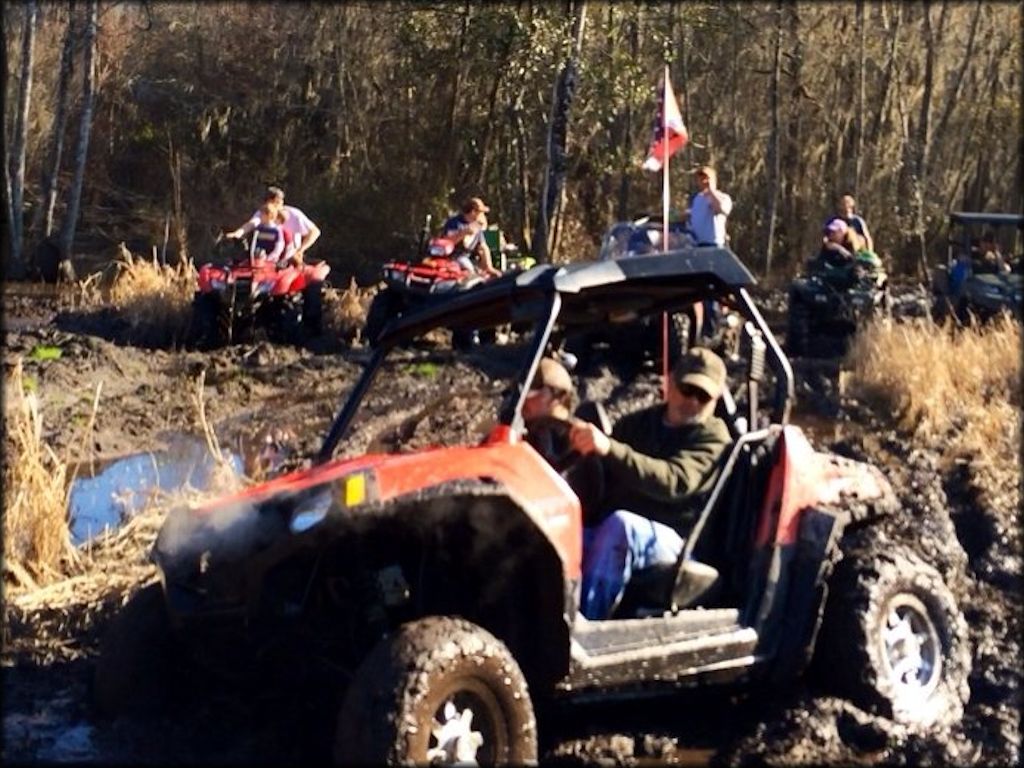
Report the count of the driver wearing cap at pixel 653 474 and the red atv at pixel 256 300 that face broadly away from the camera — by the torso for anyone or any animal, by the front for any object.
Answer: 0

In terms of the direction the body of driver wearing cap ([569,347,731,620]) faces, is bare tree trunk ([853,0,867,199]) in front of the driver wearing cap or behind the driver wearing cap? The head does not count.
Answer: behind

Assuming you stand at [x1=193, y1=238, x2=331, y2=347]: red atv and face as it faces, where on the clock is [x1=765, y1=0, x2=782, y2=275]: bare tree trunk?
The bare tree trunk is roughly at 6 o'clock from the red atv.

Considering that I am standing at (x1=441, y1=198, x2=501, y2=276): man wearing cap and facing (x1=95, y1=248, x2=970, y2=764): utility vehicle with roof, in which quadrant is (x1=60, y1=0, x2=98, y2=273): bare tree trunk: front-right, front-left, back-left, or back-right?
back-right

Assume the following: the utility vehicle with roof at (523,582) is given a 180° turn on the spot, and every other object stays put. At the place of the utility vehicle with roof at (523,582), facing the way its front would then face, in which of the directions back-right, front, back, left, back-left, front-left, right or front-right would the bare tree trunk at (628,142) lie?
front-left

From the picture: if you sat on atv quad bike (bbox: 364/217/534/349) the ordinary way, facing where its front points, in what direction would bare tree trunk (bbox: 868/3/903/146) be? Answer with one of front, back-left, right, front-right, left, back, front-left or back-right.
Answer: back

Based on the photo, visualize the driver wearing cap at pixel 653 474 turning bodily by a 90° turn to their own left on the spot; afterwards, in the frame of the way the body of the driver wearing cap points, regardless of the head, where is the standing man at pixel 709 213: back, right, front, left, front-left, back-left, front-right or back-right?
back-left

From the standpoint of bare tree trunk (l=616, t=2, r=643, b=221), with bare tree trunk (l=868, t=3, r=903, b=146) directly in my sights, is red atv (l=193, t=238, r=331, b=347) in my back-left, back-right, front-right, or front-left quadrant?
back-right

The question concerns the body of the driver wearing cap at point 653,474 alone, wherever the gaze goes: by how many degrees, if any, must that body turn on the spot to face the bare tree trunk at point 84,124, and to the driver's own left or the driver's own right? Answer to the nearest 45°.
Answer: approximately 90° to the driver's own right

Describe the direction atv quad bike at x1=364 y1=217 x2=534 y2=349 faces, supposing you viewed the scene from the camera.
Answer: facing the viewer and to the left of the viewer

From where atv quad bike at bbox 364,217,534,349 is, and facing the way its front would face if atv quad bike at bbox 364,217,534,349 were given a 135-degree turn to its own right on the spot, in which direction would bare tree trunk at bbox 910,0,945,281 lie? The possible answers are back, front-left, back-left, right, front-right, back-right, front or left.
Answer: front-right
